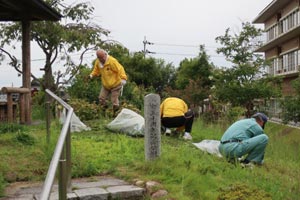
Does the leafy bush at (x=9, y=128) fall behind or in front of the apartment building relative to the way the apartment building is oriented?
in front

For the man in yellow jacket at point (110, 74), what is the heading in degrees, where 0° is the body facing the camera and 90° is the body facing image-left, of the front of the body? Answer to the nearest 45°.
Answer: approximately 45°

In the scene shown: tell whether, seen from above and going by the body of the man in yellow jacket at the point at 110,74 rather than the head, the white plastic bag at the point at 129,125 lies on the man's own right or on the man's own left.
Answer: on the man's own left

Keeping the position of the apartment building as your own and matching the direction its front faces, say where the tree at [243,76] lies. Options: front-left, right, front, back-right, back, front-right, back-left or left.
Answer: front-left

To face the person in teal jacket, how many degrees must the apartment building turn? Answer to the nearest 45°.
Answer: approximately 45° to its left

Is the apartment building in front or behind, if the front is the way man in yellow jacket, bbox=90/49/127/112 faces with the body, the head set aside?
behind

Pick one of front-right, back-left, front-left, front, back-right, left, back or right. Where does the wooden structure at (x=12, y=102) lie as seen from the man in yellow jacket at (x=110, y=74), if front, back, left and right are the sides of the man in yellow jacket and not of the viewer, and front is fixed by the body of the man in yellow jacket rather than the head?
front-right

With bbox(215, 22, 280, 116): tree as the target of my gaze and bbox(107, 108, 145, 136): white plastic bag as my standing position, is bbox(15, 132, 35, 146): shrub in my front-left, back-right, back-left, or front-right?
back-left

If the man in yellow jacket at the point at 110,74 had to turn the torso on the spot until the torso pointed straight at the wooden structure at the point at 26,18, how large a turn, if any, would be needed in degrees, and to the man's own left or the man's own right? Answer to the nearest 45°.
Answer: approximately 45° to the man's own right
